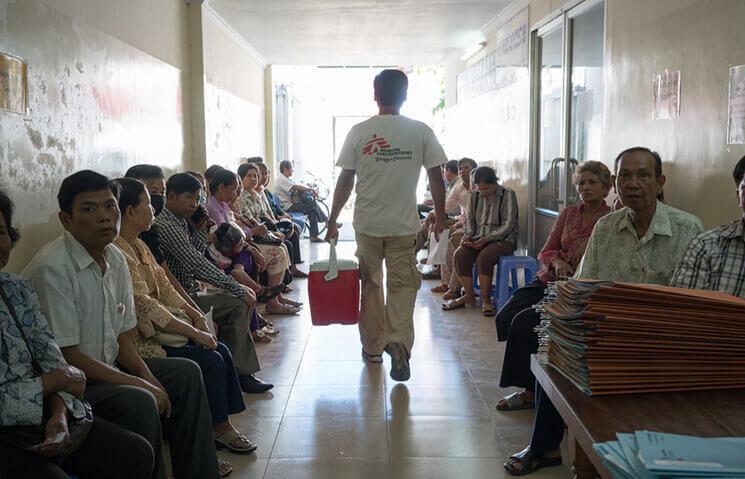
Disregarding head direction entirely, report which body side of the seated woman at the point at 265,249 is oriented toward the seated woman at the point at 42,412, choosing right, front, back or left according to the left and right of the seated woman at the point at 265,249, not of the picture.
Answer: right

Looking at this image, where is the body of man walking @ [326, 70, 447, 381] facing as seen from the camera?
away from the camera

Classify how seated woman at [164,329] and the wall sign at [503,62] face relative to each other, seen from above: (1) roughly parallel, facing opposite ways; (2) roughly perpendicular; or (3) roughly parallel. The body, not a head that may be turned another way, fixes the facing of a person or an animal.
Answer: roughly parallel, facing opposite ways

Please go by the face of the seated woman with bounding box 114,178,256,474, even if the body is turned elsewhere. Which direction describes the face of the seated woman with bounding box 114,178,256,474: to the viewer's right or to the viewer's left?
to the viewer's right

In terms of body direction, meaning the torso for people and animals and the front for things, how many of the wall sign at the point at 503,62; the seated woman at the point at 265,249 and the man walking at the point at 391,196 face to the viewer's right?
1

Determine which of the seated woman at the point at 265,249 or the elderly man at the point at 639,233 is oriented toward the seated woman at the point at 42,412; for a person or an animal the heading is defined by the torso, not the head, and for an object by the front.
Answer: the elderly man

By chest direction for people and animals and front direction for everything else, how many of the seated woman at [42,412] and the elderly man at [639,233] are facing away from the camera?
0

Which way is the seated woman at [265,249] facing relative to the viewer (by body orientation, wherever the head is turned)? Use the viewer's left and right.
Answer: facing to the right of the viewer

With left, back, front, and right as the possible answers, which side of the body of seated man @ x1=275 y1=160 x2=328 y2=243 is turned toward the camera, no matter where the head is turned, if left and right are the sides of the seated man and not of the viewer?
right

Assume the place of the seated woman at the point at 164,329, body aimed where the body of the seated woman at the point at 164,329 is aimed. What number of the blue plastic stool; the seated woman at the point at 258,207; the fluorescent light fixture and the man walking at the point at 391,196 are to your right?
0

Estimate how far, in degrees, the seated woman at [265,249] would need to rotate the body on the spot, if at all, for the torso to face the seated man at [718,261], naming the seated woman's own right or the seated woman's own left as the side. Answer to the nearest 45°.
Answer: approximately 90° to the seated woman's own right

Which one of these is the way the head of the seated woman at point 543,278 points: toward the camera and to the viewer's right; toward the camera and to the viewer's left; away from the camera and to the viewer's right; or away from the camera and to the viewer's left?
toward the camera and to the viewer's left

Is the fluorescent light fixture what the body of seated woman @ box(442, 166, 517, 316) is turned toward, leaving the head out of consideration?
no

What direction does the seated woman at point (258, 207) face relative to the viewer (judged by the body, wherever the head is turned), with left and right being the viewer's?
facing the viewer and to the right of the viewer

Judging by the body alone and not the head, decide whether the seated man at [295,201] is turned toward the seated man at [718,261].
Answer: no

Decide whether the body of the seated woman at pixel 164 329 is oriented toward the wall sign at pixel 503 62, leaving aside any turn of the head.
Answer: no

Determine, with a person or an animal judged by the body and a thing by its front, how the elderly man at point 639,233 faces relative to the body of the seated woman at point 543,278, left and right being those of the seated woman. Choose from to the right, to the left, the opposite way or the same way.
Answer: the same way

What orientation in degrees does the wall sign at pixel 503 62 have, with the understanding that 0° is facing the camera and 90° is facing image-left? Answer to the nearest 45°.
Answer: approximately 45°
